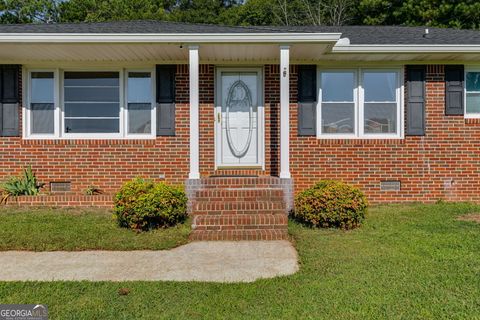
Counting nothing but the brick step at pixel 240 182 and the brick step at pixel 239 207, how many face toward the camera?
2

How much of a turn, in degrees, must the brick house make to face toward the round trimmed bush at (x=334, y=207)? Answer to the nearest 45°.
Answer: approximately 45° to its left

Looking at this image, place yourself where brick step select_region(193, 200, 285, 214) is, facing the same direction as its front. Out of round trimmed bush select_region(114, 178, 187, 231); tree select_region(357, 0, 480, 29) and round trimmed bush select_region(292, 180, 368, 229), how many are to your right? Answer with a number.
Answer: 1

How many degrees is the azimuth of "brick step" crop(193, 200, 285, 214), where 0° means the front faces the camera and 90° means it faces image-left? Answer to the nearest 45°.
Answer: approximately 0°

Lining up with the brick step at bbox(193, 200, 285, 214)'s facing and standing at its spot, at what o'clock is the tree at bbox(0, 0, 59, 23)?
The tree is roughly at 5 o'clock from the brick step.

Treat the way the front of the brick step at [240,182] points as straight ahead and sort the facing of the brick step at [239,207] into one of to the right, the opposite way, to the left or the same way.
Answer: the same way

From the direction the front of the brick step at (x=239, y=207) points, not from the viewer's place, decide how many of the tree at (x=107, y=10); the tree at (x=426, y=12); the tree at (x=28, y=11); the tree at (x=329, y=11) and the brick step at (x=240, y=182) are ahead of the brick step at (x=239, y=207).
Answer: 0

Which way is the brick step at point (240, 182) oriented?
toward the camera

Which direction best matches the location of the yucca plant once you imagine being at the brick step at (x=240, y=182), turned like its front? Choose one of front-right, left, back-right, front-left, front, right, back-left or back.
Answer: right

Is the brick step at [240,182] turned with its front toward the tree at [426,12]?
no

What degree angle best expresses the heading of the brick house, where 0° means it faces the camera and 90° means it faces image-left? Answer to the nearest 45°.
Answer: approximately 0°

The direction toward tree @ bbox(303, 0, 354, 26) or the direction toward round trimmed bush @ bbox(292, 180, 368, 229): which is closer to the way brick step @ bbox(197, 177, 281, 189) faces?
the round trimmed bush

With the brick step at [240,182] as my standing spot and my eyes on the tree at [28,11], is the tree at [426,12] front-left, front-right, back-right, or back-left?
front-right

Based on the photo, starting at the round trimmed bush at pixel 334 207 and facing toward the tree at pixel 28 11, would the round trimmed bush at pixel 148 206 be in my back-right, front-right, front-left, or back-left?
front-left

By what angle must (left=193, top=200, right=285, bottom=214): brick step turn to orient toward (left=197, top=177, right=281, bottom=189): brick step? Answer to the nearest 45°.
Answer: approximately 180°

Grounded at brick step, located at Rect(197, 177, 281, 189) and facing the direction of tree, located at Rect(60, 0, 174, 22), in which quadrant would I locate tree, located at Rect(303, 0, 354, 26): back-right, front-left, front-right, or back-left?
front-right

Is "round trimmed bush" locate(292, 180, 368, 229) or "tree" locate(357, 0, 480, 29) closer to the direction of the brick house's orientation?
the round trimmed bush

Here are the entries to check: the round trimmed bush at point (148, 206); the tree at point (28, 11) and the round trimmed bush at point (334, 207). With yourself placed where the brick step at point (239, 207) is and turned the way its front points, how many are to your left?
1

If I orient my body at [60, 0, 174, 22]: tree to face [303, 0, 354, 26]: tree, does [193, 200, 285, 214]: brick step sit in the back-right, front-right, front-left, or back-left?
front-right
